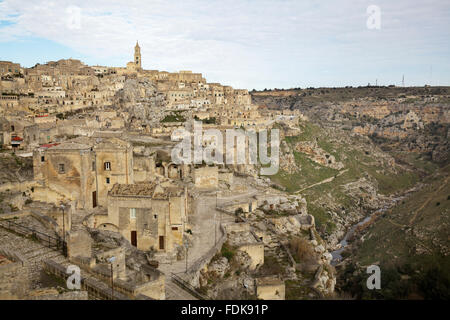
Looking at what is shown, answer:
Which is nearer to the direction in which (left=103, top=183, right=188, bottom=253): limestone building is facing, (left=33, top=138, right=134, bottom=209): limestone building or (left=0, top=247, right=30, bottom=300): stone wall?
the stone wall

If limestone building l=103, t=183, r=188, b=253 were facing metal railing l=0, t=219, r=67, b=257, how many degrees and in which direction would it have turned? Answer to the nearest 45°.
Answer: approximately 45° to its right

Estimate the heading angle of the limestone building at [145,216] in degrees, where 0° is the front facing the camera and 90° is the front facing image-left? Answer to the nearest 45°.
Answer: approximately 0°

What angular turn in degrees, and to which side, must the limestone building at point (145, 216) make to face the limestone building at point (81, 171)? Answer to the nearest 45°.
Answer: approximately 135° to its right

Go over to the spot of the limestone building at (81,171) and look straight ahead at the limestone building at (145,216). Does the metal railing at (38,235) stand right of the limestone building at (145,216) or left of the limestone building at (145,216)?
right

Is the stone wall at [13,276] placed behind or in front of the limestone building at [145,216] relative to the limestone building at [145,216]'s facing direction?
in front
